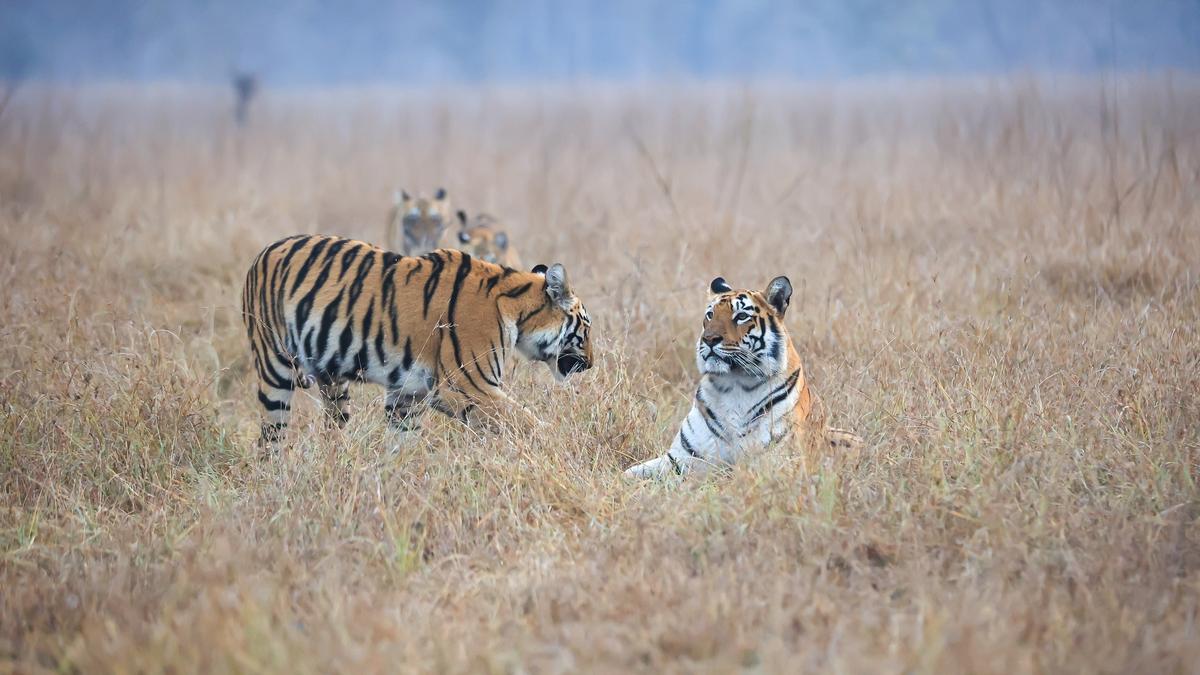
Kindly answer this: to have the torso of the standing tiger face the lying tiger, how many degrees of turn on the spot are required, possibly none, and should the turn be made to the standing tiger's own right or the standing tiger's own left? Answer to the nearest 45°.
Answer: approximately 45° to the standing tiger's own right

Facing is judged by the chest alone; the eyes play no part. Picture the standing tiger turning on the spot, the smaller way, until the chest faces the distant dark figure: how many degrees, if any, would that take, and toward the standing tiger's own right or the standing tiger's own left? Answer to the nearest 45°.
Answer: approximately 90° to the standing tiger's own left

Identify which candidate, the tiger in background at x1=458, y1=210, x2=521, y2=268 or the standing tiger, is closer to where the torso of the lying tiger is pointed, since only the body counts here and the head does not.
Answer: the standing tiger

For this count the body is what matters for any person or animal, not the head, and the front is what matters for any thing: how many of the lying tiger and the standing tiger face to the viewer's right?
1

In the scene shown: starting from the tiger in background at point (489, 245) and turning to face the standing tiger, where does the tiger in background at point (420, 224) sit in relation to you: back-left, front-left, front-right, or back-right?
back-right

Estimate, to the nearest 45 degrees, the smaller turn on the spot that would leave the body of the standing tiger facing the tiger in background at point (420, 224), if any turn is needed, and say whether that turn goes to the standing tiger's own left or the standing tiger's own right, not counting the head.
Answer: approximately 90° to the standing tiger's own left

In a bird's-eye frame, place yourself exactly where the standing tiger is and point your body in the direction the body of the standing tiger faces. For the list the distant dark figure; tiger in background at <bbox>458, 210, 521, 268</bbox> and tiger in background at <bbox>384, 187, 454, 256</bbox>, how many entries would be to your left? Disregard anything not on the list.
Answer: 3

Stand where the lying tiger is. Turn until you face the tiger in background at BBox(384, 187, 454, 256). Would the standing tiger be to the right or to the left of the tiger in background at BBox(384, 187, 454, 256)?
left

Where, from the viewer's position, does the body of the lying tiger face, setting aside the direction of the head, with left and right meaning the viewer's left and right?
facing the viewer and to the left of the viewer

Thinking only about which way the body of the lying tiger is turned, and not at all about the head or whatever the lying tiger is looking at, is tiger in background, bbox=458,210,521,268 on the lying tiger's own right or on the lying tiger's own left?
on the lying tiger's own right

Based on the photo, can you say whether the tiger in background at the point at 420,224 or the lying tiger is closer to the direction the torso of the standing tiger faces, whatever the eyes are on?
the lying tiger

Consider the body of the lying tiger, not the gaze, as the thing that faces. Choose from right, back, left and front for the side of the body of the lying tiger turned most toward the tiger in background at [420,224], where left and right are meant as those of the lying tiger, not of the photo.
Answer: right

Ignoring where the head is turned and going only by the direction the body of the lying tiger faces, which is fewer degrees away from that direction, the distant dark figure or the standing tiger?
the standing tiger

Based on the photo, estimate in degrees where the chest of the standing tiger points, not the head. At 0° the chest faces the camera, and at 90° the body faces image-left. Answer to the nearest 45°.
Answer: approximately 270°
